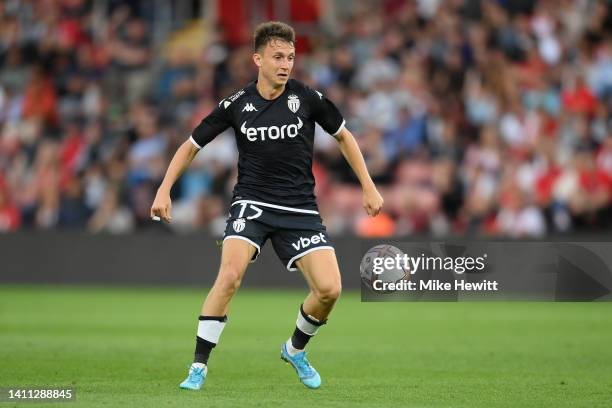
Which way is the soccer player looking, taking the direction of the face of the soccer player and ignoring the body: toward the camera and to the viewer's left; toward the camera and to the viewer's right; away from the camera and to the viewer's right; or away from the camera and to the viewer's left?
toward the camera and to the viewer's right

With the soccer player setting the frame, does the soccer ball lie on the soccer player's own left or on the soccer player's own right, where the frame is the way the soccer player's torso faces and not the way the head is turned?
on the soccer player's own left

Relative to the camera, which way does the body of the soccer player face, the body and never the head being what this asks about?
toward the camera
